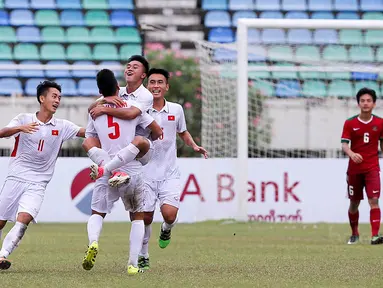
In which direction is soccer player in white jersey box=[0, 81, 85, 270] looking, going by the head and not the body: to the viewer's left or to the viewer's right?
to the viewer's right

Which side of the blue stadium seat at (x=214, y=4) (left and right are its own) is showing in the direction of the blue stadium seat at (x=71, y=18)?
right

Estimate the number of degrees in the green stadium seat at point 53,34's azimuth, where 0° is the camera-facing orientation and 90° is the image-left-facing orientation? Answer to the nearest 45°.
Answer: approximately 0°

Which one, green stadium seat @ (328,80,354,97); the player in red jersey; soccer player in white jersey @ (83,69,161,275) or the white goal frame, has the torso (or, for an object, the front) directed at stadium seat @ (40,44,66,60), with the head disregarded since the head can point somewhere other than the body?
the soccer player in white jersey

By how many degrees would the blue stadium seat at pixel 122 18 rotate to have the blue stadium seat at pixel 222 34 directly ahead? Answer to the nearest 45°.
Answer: approximately 90° to its left

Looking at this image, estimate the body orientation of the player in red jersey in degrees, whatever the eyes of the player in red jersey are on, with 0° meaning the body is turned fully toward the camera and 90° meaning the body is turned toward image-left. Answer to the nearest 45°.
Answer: approximately 0°
